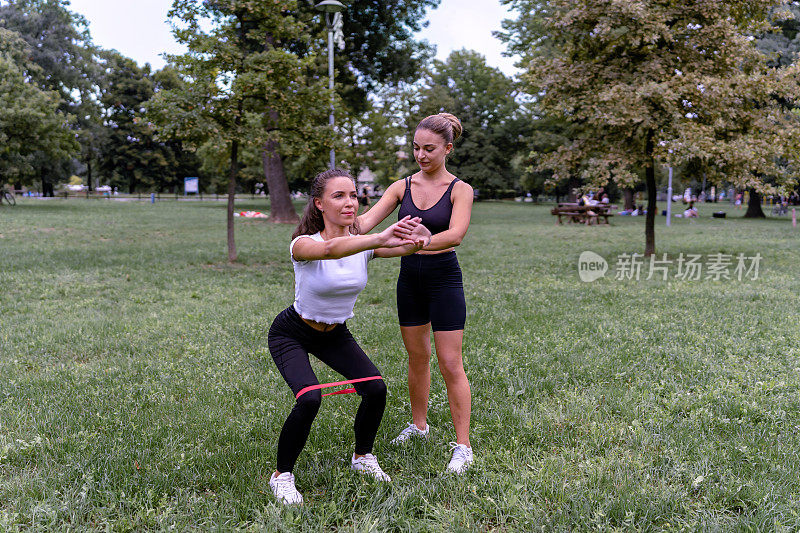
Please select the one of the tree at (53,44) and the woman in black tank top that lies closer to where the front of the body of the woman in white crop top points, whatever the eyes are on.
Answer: the woman in black tank top

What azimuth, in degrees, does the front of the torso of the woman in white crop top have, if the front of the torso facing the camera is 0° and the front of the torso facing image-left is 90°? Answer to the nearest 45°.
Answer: approximately 315°

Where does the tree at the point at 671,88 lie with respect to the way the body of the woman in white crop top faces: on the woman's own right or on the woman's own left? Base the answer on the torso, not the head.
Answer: on the woman's own left

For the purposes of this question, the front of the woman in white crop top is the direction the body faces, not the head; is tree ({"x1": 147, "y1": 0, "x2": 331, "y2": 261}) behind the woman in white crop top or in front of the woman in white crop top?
behind

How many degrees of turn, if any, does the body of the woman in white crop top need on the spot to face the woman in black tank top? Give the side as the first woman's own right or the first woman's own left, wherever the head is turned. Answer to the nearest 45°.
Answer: approximately 90° to the first woman's own left

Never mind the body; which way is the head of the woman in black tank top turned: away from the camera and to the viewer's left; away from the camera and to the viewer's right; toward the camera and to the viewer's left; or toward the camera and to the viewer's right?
toward the camera and to the viewer's left

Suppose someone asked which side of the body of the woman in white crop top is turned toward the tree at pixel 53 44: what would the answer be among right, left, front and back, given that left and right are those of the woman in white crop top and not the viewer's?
back

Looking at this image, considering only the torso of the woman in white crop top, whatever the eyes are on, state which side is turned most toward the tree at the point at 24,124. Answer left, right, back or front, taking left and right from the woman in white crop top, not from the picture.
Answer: back

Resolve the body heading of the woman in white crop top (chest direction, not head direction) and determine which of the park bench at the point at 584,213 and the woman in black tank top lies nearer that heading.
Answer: the woman in black tank top
